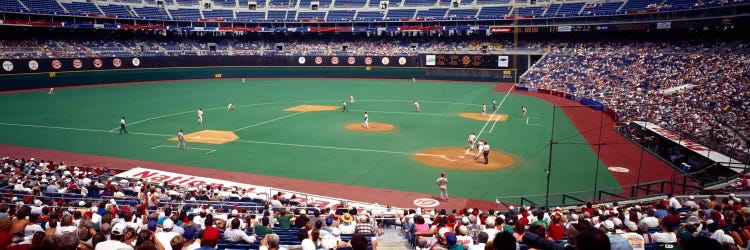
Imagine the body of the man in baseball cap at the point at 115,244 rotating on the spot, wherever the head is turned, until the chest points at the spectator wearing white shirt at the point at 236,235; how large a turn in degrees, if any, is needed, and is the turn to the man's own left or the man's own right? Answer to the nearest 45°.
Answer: approximately 45° to the man's own right

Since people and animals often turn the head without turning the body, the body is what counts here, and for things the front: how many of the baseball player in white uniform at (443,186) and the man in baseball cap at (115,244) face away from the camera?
2

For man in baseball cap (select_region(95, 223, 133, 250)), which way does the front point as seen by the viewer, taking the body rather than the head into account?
away from the camera

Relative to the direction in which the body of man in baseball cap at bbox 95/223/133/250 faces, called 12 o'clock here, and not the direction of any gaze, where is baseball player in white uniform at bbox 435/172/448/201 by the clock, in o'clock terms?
The baseball player in white uniform is roughly at 2 o'clock from the man in baseball cap.

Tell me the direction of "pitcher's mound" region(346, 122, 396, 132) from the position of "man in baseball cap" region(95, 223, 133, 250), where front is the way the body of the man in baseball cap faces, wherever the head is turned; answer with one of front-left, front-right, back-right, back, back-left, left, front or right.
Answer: front-right

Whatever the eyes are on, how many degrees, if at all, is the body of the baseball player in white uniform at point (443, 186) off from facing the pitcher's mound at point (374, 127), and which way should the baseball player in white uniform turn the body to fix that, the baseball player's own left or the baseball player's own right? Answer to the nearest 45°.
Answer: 0° — they already face it

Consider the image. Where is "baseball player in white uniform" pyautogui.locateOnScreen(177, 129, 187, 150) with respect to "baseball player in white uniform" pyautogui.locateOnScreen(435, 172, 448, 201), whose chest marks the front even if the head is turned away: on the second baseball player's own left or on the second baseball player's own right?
on the second baseball player's own left

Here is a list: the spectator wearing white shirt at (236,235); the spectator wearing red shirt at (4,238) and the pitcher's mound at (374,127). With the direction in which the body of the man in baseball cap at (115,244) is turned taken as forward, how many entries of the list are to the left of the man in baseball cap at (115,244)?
1

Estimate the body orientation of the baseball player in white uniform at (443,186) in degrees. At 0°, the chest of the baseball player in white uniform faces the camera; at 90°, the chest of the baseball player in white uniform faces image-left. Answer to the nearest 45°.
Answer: approximately 180°

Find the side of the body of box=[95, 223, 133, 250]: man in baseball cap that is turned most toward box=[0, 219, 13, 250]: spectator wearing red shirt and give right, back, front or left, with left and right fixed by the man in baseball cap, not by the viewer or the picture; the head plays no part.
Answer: left

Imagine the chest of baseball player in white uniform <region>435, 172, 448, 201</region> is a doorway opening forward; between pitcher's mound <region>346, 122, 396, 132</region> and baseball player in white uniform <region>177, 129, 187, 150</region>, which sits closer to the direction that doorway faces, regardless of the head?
the pitcher's mound

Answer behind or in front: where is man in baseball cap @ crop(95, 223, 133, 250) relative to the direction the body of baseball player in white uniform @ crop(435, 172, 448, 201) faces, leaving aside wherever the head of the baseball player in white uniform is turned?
behind
